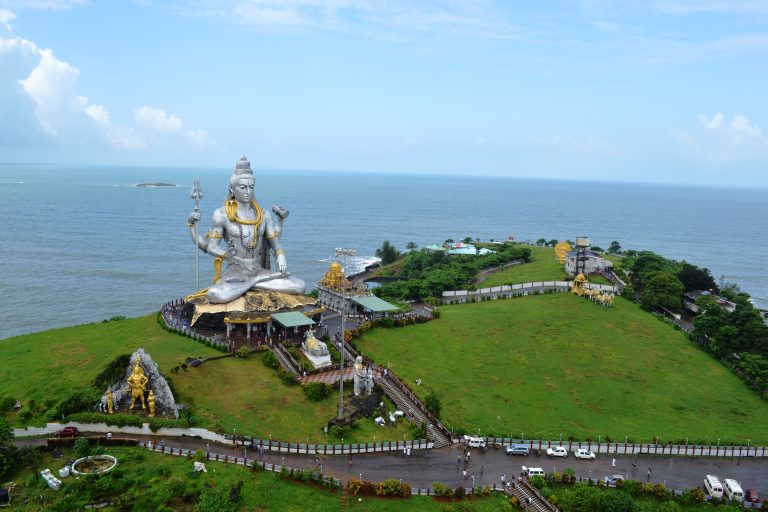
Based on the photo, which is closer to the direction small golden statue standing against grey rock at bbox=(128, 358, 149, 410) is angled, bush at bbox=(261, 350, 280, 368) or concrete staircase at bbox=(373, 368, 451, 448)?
the concrete staircase

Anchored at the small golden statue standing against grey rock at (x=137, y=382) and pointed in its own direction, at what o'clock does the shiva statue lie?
The shiva statue is roughly at 7 o'clock from the small golden statue standing against grey rock.

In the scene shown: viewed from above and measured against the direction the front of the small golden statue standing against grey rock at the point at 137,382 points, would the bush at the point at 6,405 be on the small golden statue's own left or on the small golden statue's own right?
on the small golden statue's own right

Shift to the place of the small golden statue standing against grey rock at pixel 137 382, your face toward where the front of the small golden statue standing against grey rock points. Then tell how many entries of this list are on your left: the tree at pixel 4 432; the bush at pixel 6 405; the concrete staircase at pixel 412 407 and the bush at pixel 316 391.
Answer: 2

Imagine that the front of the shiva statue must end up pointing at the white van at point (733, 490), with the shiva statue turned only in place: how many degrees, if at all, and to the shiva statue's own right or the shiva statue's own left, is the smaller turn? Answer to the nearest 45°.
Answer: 0° — it already faces it

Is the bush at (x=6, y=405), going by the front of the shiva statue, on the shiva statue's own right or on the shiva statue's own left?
on the shiva statue's own right

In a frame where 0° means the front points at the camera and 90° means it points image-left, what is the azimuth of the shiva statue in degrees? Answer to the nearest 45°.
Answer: approximately 315°

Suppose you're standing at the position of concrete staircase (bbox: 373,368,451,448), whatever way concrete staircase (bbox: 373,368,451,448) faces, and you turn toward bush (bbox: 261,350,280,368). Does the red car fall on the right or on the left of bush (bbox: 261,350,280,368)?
left

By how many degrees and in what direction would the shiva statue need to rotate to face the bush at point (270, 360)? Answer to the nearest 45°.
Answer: approximately 45° to its right

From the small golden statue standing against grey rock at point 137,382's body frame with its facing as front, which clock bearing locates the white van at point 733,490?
The white van is roughly at 10 o'clock from the small golden statue standing against grey rock.
